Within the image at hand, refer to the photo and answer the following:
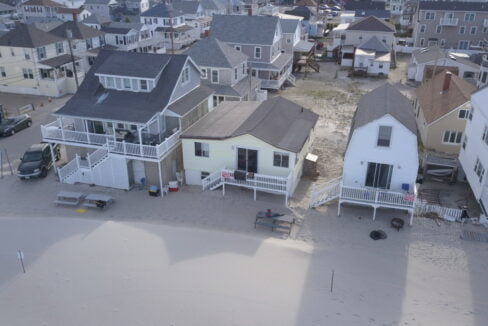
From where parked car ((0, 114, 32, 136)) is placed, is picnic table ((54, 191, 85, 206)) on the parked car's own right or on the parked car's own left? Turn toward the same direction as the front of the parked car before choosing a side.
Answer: on the parked car's own left

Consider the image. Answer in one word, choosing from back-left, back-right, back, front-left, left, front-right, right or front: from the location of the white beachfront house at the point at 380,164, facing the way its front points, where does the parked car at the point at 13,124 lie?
right

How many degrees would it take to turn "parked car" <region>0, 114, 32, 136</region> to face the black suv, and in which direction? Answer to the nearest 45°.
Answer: approximately 45° to its left

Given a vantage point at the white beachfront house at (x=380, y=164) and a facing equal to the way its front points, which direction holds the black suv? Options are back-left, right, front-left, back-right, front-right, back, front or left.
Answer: right

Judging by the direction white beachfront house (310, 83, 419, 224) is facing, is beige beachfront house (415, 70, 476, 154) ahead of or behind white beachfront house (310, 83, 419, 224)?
behind

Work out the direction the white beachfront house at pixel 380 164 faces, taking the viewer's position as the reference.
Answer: facing the viewer

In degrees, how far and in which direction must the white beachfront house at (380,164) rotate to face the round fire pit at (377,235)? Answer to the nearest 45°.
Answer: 0° — it already faces it

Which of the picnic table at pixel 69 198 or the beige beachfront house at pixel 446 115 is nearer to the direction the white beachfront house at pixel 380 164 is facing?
the picnic table

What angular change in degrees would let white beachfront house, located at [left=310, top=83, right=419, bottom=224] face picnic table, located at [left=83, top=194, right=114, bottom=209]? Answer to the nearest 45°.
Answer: approximately 90° to its right
